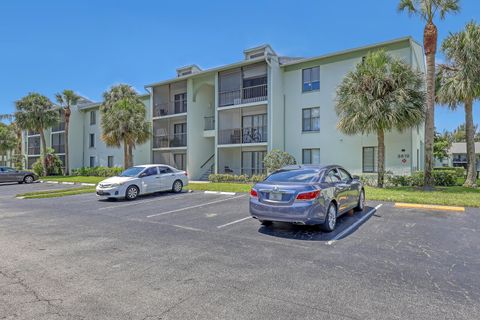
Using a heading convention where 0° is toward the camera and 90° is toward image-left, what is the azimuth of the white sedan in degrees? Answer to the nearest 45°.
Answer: approximately 45°

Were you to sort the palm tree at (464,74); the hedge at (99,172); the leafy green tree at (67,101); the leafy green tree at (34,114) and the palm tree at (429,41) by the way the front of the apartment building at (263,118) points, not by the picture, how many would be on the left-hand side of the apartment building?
2

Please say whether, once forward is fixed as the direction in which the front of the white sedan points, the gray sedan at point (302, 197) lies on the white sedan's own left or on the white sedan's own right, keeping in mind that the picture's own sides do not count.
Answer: on the white sedan's own left

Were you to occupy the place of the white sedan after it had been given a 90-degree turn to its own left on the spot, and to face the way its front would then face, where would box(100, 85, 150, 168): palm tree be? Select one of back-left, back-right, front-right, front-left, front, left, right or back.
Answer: back-left

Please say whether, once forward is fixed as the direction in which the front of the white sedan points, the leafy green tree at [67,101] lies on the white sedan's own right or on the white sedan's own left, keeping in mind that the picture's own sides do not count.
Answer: on the white sedan's own right

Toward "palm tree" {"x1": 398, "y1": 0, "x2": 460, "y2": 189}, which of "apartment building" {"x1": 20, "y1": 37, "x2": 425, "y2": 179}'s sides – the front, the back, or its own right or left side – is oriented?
left

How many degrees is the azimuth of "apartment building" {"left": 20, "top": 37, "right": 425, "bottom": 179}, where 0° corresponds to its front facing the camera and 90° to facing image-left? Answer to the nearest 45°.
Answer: approximately 45°

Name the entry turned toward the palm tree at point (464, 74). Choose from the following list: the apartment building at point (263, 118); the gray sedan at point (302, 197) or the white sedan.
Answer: the gray sedan

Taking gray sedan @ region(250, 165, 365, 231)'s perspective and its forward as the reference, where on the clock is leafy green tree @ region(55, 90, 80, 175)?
The leafy green tree is roughly at 9 o'clock from the gray sedan.
